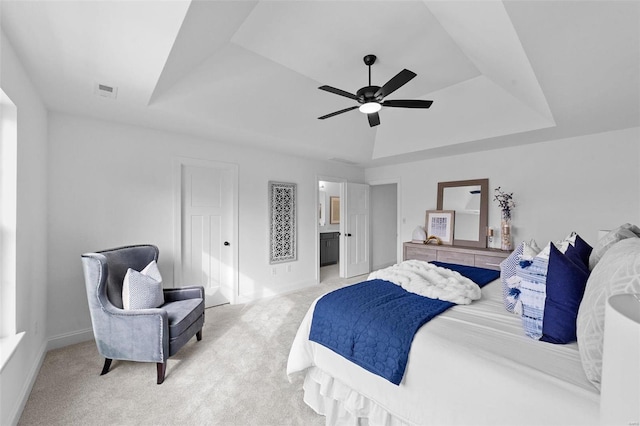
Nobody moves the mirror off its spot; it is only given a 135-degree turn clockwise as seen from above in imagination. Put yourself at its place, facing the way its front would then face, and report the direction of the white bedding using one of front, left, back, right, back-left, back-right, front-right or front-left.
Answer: back

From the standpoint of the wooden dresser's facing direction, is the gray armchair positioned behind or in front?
in front

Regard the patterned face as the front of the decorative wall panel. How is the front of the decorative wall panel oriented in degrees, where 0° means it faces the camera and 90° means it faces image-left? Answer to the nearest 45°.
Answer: approximately 315°

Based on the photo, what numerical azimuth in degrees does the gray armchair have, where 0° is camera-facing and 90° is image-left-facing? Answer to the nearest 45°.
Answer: approximately 315°

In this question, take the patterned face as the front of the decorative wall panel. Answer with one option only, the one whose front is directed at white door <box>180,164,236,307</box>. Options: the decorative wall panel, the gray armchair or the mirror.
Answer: the mirror

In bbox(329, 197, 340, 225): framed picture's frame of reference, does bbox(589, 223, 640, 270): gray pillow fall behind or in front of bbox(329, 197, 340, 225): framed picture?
in front

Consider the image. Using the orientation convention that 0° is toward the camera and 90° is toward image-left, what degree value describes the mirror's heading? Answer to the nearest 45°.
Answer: approximately 45°

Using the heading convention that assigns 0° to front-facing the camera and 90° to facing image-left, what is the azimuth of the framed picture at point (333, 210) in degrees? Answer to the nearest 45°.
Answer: approximately 315°

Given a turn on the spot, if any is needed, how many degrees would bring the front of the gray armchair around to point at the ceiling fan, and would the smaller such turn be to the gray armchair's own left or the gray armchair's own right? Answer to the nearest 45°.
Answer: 0° — it already faces it
